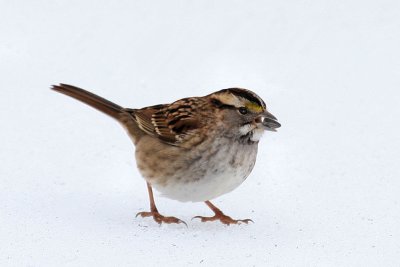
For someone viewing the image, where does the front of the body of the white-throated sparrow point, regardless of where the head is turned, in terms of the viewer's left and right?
facing to the right of the viewer
